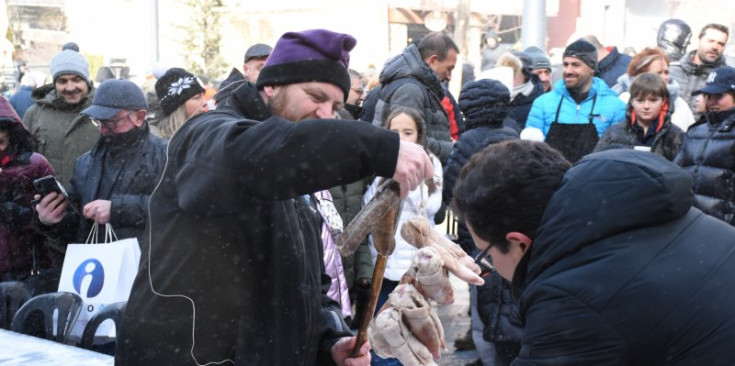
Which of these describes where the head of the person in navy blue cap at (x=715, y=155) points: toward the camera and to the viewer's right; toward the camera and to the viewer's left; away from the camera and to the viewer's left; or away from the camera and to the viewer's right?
toward the camera and to the viewer's left

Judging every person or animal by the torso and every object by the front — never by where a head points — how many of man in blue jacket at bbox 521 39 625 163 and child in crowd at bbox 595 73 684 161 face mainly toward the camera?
2

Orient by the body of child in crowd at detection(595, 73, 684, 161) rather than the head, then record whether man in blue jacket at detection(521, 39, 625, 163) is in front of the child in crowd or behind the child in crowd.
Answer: behind

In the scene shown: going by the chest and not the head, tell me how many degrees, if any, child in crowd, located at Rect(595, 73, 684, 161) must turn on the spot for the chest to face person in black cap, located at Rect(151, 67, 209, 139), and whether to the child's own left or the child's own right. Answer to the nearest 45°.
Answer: approximately 90° to the child's own right

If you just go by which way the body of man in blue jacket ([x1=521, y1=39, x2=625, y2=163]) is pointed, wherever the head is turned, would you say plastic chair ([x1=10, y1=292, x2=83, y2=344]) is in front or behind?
in front

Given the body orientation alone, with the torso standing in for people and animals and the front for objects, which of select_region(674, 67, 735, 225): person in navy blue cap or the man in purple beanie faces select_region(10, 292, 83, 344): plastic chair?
the person in navy blue cap

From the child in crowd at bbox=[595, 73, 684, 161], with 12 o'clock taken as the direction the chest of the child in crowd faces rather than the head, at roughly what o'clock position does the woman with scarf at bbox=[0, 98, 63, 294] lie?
The woman with scarf is roughly at 2 o'clock from the child in crowd.

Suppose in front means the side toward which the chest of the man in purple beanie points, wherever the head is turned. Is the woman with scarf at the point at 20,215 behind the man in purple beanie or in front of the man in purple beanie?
behind

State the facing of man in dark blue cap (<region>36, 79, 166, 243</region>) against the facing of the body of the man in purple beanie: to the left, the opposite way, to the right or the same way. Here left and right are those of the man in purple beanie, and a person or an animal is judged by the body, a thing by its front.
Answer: to the right
